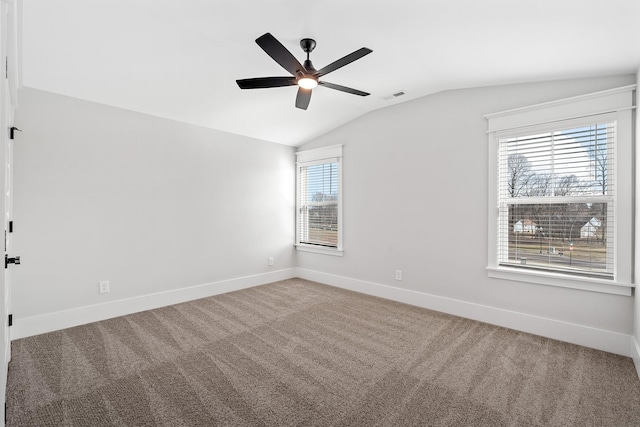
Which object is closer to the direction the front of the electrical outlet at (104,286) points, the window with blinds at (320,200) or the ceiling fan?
the ceiling fan

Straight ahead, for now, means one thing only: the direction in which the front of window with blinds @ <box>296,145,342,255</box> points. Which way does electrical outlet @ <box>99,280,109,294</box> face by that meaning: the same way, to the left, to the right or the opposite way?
to the left

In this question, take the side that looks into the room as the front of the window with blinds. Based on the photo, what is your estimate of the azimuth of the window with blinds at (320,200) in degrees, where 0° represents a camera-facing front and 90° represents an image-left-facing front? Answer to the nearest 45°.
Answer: approximately 45°

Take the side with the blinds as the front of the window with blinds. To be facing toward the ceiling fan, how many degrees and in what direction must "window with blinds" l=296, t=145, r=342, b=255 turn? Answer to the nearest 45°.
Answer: approximately 45° to its left

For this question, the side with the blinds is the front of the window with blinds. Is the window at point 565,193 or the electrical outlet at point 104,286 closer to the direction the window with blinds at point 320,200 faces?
the electrical outlet

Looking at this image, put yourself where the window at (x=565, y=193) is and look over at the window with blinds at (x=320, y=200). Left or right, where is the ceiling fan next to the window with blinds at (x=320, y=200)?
left

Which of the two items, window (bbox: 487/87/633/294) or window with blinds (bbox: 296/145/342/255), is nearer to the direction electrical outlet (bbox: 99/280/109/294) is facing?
the window

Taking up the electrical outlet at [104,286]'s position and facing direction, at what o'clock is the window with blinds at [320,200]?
The window with blinds is roughly at 9 o'clock from the electrical outlet.

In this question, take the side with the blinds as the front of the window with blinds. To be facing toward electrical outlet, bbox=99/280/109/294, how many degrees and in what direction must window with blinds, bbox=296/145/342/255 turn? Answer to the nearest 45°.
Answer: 0° — it already faces it

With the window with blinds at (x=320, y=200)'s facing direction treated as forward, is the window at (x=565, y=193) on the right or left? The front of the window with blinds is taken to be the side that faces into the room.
on its left

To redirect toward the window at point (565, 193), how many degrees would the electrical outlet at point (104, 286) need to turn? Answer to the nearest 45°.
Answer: approximately 45° to its left

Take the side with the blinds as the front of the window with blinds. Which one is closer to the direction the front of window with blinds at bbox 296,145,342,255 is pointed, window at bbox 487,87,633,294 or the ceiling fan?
the ceiling fan
